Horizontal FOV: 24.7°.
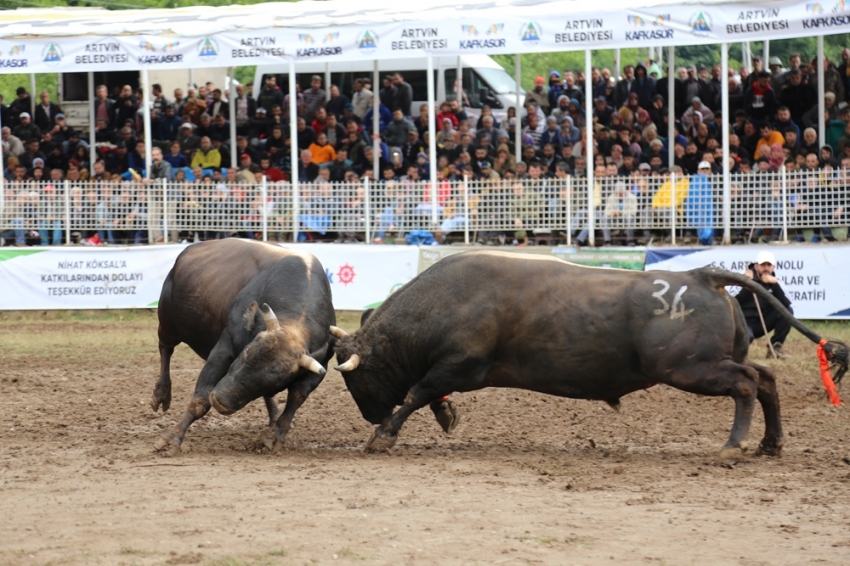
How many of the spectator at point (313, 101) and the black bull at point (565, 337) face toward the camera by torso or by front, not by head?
1

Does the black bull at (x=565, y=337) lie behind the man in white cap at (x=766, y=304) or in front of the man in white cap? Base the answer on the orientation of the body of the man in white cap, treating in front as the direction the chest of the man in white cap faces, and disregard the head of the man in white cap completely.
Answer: in front

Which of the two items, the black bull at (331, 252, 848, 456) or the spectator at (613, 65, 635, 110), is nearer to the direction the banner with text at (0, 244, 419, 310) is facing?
the black bull

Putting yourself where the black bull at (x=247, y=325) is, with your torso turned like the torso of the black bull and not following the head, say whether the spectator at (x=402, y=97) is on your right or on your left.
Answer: on your left

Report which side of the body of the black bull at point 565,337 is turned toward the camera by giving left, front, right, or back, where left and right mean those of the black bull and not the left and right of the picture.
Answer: left

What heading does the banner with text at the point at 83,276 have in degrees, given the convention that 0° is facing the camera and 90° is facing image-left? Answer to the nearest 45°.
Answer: approximately 0°

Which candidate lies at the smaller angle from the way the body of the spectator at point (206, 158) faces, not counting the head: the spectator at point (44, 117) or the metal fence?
the metal fence

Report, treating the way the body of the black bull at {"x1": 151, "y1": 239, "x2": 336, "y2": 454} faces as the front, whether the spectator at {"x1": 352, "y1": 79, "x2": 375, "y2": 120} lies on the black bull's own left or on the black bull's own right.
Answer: on the black bull's own left

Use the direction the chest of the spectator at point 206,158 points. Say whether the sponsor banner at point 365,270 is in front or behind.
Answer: in front

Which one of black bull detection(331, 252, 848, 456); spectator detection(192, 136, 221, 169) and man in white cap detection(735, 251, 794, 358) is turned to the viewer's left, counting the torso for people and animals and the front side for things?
the black bull

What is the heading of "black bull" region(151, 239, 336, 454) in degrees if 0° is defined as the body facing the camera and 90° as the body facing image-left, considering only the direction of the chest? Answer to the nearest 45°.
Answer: approximately 315°

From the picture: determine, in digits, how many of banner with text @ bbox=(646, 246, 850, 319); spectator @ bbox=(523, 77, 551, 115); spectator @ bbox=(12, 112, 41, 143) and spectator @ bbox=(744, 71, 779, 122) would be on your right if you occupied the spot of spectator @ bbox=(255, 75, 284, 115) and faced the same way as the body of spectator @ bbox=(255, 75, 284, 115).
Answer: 1
